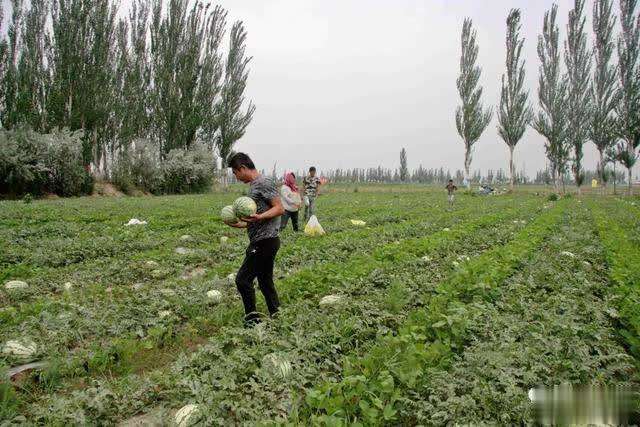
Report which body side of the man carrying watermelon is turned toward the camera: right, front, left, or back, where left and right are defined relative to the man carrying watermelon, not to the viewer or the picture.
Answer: left

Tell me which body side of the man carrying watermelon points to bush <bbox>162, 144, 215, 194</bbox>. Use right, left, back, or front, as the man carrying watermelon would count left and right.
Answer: right

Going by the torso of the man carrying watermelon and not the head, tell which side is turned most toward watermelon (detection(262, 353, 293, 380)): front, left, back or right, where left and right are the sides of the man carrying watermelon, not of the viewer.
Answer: left

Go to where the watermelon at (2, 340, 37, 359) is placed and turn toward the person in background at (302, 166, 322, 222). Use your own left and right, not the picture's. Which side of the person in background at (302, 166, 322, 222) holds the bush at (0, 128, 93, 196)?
left

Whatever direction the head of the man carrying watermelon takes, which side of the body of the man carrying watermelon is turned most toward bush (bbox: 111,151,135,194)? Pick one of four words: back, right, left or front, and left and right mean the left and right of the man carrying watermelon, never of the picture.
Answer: right
